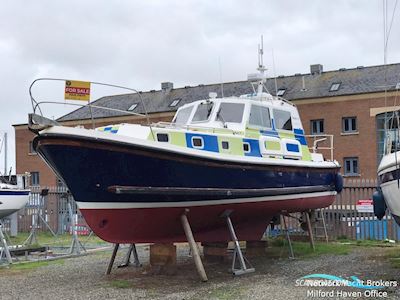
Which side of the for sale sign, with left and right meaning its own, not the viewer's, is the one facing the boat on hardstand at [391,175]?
left

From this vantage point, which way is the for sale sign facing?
toward the camera

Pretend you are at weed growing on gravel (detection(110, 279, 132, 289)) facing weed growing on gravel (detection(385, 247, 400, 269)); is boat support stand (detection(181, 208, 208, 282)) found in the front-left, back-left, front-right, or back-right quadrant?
front-right

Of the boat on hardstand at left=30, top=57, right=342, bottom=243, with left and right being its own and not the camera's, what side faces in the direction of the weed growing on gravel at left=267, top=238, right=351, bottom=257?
back

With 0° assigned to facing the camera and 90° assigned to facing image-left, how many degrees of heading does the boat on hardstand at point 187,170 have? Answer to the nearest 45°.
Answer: approximately 45°
